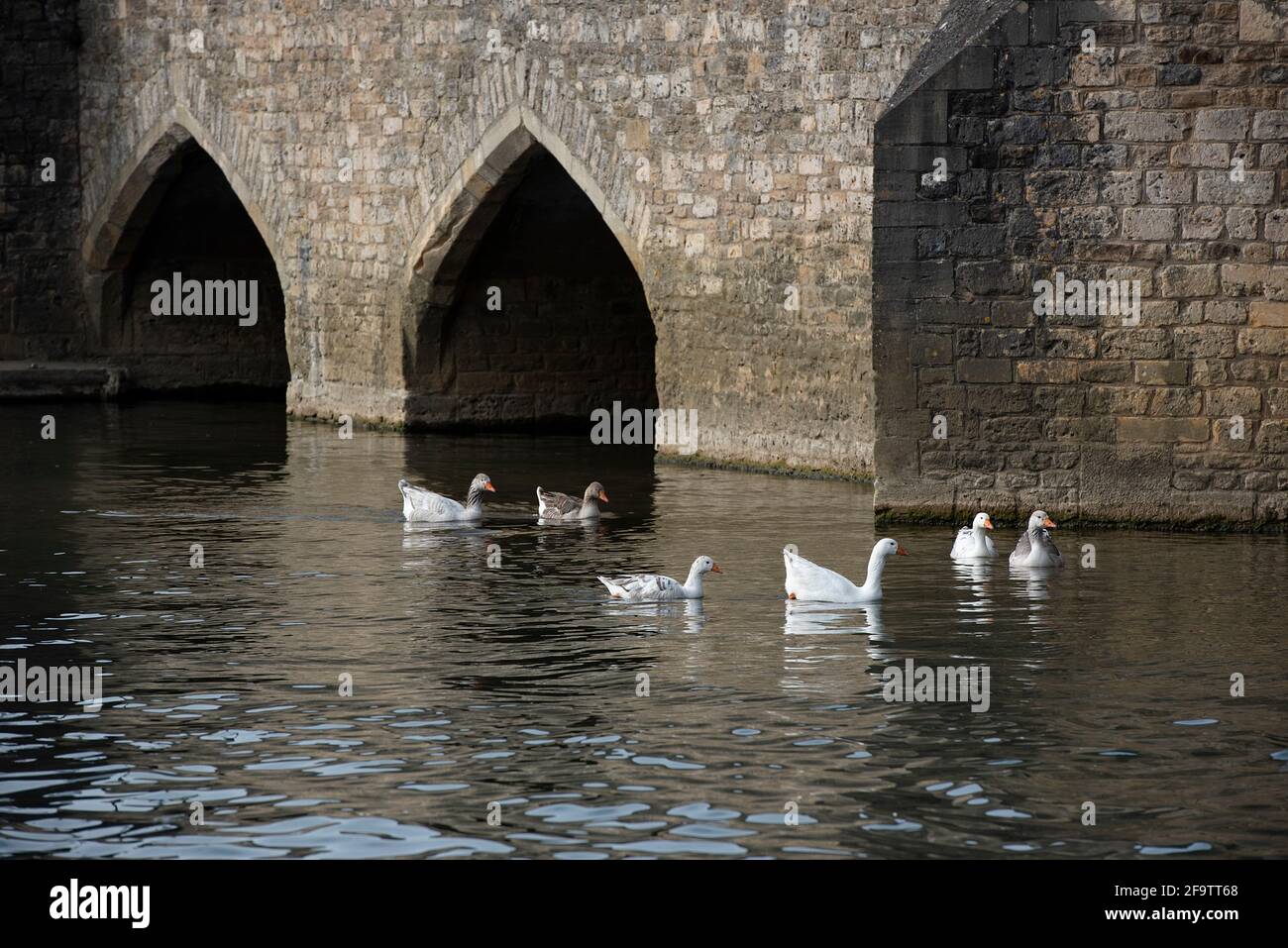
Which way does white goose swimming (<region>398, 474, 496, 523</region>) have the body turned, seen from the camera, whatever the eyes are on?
to the viewer's right

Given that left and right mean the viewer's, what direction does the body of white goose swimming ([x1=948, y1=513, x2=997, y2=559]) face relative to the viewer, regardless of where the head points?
facing the viewer and to the right of the viewer

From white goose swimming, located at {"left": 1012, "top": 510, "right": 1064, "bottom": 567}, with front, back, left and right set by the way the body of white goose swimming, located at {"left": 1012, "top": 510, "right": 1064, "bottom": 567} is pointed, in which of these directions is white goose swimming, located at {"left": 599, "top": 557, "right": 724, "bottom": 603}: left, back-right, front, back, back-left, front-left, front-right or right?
front-right

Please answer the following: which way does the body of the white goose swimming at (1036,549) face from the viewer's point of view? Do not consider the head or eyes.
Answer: toward the camera

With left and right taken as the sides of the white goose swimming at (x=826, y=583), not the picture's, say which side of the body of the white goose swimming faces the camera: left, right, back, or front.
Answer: right

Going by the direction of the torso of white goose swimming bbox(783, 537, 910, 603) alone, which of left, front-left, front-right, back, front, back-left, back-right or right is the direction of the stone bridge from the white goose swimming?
left

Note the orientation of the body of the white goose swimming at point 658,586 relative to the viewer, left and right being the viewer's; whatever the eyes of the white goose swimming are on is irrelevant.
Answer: facing to the right of the viewer

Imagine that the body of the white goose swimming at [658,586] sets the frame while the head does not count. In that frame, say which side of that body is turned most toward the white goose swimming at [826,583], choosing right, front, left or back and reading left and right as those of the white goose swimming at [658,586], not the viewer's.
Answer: front

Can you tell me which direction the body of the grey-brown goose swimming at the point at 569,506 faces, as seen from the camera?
to the viewer's right
